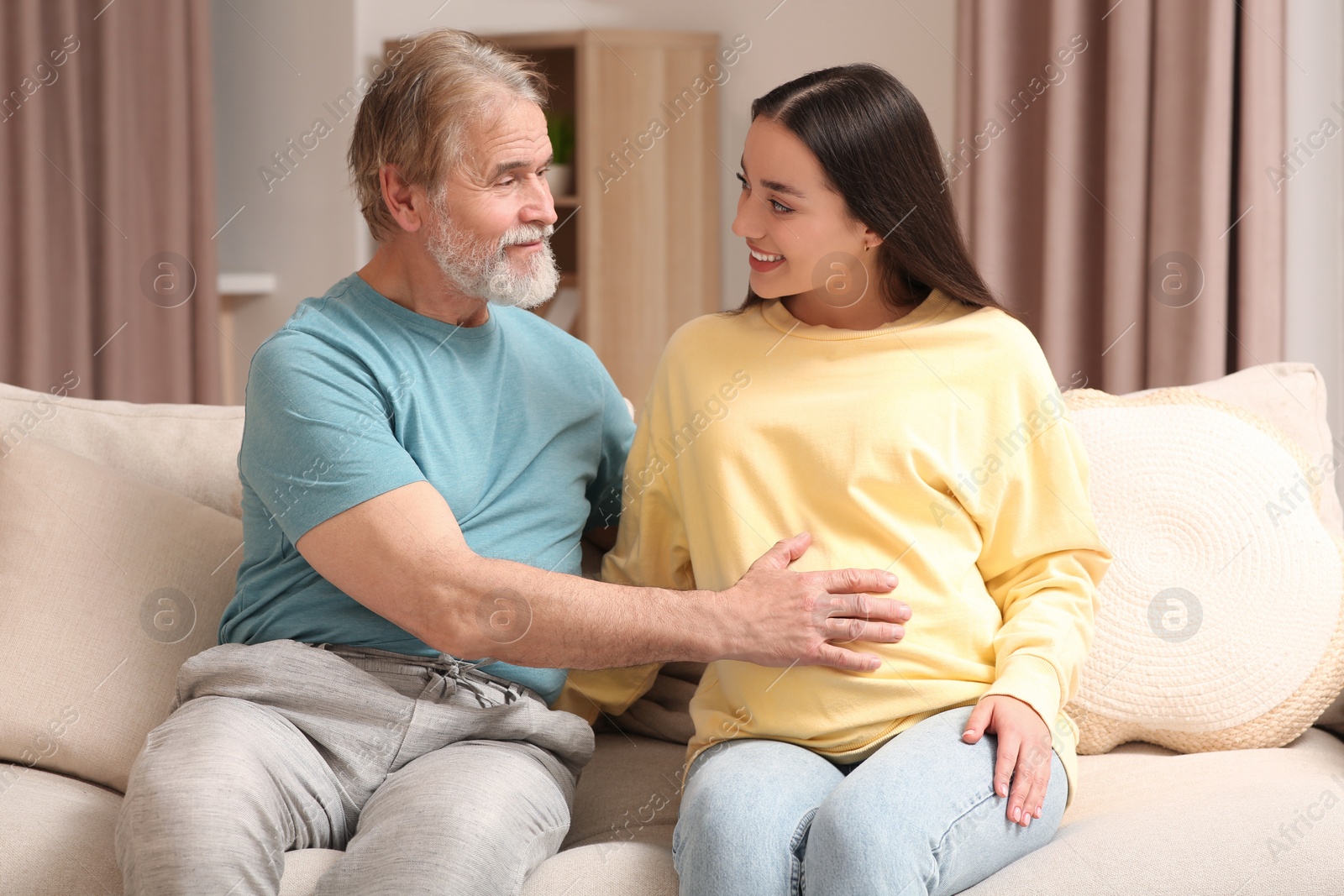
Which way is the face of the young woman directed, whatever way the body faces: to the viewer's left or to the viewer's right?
to the viewer's left

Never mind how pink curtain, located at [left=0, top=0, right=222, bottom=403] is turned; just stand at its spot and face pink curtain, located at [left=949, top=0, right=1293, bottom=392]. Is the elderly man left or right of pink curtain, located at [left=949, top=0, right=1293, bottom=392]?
right

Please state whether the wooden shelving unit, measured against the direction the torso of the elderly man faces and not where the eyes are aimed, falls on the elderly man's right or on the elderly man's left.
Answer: on the elderly man's left

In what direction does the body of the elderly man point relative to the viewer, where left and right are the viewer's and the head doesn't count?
facing the viewer and to the right of the viewer

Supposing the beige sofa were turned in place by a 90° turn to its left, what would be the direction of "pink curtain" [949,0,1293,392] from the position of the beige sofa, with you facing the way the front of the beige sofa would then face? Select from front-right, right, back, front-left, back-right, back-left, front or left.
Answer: front-left
